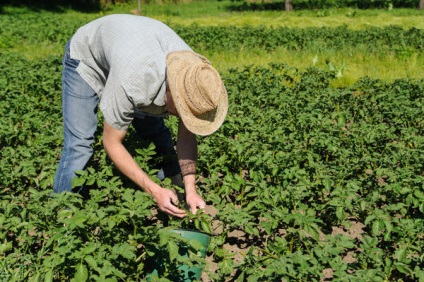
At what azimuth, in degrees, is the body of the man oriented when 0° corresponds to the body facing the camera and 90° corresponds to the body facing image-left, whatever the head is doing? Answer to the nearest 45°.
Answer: approximately 315°
